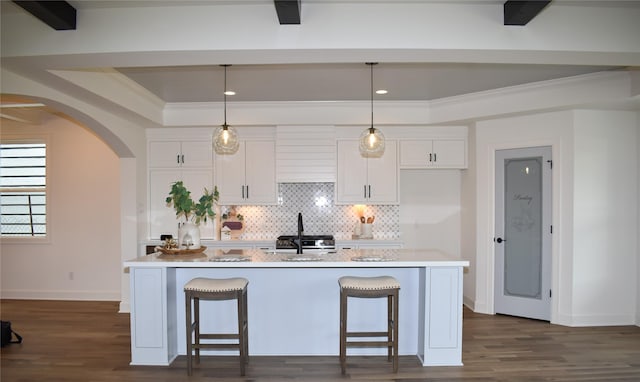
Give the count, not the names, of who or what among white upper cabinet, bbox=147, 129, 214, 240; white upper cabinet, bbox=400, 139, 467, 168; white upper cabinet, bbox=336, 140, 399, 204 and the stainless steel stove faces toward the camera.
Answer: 4

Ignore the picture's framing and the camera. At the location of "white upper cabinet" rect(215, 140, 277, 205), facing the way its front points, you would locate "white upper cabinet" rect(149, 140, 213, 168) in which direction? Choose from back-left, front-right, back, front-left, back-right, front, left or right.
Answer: right

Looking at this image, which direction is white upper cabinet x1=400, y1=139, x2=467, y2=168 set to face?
toward the camera

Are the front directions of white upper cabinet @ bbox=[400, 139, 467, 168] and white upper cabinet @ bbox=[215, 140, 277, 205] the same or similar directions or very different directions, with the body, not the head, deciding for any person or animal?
same or similar directions

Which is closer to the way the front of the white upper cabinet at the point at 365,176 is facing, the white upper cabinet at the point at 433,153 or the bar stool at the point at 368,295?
the bar stool

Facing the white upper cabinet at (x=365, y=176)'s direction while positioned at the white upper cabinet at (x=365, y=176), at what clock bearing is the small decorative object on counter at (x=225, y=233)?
The small decorative object on counter is roughly at 3 o'clock from the white upper cabinet.

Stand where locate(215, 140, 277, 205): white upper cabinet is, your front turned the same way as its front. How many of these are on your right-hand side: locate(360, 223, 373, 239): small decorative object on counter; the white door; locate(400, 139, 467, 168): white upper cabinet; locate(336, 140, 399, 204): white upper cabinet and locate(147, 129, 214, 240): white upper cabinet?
1

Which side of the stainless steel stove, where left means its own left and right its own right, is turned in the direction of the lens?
front

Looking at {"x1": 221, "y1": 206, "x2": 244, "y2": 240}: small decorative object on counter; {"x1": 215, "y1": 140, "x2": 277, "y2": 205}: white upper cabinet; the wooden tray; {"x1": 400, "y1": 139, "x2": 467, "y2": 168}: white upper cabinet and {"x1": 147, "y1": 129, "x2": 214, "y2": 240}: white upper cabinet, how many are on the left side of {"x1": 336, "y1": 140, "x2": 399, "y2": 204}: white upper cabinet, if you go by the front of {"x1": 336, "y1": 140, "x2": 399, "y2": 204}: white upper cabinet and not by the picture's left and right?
1

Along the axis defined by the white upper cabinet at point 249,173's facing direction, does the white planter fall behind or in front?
in front

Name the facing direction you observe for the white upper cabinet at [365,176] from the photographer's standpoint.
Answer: facing the viewer

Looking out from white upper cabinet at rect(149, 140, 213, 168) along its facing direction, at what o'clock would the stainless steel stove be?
The stainless steel stove is roughly at 10 o'clock from the white upper cabinet.

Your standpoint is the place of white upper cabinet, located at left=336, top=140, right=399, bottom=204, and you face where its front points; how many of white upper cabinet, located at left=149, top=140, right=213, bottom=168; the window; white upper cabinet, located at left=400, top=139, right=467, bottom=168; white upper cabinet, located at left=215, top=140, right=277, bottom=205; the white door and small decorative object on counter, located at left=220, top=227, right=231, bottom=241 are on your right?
4

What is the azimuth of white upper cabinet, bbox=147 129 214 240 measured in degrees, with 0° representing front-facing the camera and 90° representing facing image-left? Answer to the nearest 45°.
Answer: approximately 0°

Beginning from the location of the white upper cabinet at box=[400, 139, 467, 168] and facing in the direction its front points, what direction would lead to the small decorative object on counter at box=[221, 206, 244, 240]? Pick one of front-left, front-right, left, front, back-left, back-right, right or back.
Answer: right
